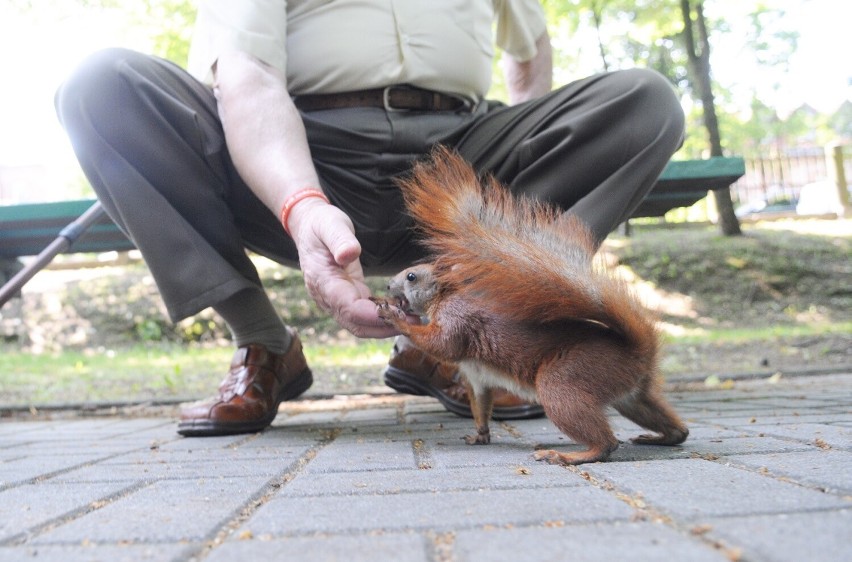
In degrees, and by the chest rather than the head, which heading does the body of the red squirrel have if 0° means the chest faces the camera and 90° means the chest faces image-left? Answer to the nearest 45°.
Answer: approximately 90°

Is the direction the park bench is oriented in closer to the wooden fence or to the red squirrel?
the red squirrel

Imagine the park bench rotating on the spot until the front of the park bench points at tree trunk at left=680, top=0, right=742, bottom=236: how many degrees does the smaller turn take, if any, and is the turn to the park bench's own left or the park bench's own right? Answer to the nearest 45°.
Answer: approximately 135° to the park bench's own left

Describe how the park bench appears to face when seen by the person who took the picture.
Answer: facing the viewer

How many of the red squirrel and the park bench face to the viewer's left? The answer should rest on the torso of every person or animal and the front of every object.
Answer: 1

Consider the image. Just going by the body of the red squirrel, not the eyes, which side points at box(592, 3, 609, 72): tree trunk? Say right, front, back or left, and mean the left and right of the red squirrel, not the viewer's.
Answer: right

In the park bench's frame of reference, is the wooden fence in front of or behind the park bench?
behind

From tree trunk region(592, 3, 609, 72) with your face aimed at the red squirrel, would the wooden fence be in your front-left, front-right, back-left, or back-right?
back-left

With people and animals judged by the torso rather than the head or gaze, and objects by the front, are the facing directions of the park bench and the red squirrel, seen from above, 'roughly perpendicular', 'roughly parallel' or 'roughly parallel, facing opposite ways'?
roughly perpendicular

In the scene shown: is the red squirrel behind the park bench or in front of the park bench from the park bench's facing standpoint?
in front

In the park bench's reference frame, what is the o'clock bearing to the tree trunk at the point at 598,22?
The tree trunk is roughly at 7 o'clock from the park bench.

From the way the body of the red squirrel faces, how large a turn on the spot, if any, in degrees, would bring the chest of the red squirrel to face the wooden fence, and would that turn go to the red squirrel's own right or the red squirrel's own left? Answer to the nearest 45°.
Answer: approximately 90° to the red squirrel's own right
